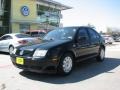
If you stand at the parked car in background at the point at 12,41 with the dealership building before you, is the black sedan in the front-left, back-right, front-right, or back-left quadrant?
back-right

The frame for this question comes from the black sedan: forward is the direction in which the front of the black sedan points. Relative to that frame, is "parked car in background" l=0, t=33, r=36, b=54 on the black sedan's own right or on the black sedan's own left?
on the black sedan's own right

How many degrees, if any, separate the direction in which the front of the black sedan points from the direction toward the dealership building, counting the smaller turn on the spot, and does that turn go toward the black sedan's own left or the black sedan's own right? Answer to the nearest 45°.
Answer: approximately 135° to the black sedan's own right

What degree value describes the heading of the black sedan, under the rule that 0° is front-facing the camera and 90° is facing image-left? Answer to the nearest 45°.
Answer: approximately 45°
